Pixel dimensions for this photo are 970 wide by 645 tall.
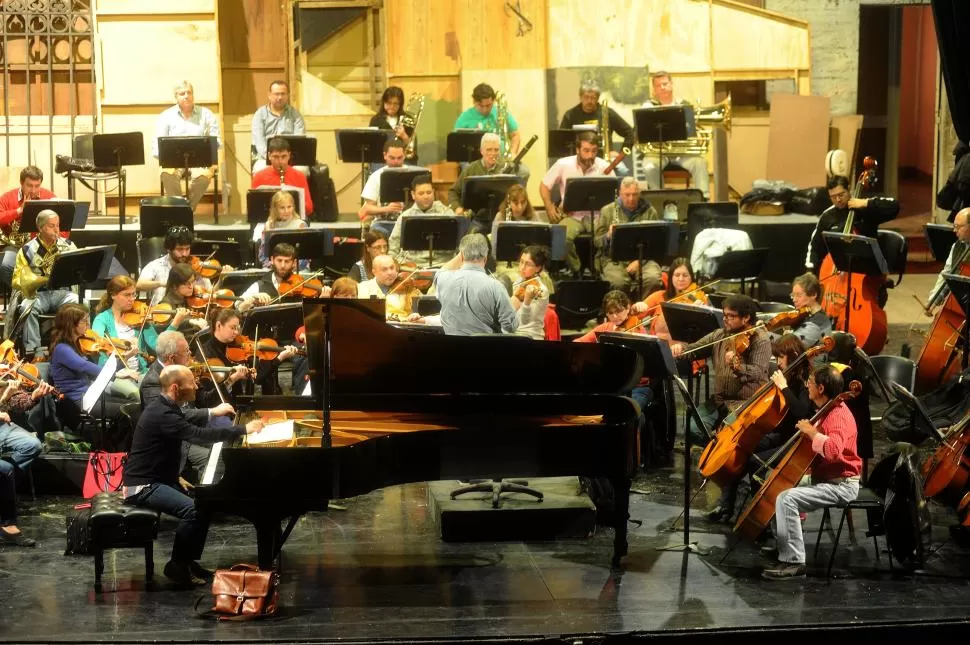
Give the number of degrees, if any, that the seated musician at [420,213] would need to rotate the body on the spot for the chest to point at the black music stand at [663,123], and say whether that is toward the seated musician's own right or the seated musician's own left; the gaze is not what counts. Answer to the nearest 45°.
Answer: approximately 135° to the seated musician's own left

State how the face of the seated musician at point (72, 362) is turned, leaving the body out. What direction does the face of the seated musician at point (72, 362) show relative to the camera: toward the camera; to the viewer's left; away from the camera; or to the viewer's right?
to the viewer's right

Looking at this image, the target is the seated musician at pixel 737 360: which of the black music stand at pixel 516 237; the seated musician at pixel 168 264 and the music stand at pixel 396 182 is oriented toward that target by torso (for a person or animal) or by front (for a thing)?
the seated musician at pixel 168 264

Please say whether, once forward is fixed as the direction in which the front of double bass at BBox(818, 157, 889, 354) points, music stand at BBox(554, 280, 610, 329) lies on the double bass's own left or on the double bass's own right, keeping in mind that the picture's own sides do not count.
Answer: on the double bass's own right

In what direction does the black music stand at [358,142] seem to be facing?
away from the camera

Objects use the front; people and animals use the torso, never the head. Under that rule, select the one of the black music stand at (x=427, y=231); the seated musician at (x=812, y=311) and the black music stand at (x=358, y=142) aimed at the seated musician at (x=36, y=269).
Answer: the seated musician at (x=812, y=311)

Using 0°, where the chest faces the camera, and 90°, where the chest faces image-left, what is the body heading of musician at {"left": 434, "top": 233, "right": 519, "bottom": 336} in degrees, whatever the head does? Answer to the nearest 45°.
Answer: approximately 180°

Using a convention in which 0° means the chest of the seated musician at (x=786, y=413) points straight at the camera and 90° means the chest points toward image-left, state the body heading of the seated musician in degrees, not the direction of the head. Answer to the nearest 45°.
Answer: approximately 90°

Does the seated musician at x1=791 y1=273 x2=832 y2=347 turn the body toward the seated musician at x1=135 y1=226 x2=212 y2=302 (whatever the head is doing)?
yes

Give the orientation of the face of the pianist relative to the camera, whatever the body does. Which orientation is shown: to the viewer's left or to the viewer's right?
to the viewer's right

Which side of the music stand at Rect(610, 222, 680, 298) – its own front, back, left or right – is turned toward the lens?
back

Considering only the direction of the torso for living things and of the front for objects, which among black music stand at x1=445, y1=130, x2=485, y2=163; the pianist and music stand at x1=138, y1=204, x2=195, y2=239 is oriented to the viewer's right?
the pianist
